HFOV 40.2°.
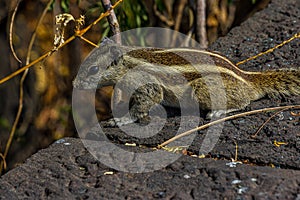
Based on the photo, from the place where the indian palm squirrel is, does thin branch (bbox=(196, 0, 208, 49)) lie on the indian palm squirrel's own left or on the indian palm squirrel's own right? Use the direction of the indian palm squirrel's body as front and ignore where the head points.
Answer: on the indian palm squirrel's own right

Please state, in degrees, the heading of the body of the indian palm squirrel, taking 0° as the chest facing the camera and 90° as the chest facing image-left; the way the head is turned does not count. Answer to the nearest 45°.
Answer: approximately 90°
